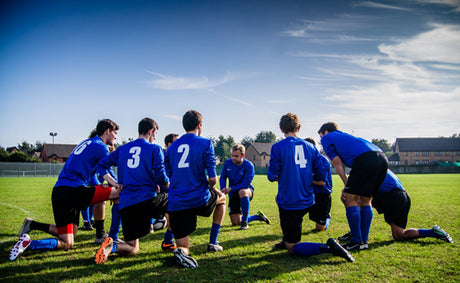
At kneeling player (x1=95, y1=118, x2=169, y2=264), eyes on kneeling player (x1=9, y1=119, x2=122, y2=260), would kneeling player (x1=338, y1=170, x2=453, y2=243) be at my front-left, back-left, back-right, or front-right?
back-right

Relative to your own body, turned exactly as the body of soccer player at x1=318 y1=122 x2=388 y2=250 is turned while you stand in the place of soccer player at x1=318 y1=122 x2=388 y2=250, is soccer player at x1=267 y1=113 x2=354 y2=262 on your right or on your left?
on your left

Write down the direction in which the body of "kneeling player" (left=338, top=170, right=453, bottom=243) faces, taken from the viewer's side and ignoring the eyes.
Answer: to the viewer's left

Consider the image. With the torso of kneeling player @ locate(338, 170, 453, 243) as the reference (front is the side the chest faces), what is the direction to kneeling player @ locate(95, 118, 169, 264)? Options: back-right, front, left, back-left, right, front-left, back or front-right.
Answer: front-left

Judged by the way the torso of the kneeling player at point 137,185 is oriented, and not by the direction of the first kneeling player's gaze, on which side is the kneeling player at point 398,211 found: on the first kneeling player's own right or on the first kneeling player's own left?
on the first kneeling player's own right

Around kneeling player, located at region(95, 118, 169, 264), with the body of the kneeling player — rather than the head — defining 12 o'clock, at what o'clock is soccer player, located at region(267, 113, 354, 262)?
The soccer player is roughly at 2 o'clock from the kneeling player.

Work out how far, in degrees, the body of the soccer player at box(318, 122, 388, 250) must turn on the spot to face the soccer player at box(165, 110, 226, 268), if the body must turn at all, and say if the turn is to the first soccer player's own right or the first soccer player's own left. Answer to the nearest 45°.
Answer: approximately 90° to the first soccer player's own left

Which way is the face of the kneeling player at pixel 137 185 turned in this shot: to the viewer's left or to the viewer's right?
to the viewer's right

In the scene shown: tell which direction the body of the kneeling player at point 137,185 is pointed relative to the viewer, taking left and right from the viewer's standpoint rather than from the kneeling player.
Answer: facing away from the viewer and to the right of the viewer

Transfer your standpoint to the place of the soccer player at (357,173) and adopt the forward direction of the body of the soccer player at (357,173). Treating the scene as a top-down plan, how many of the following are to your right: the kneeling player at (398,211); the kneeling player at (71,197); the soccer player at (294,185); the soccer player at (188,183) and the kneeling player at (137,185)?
1

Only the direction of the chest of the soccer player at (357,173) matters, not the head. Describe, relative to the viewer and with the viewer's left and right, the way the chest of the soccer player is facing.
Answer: facing away from the viewer and to the left of the viewer

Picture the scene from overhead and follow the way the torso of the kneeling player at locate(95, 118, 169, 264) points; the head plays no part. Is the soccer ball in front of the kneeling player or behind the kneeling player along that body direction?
in front

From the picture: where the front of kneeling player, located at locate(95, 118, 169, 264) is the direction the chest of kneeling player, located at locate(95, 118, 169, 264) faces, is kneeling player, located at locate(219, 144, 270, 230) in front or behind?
in front
